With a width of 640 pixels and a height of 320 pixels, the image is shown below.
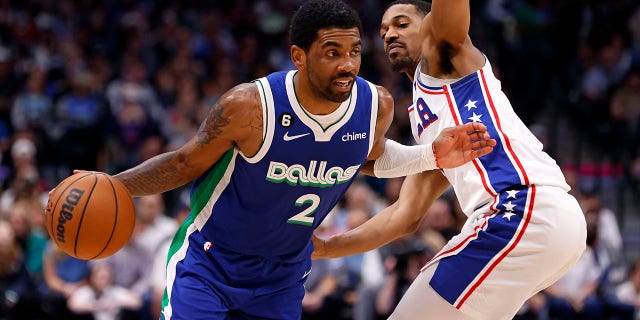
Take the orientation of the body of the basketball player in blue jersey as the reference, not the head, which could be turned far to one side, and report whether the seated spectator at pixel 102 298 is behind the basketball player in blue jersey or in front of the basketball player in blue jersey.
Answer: behind

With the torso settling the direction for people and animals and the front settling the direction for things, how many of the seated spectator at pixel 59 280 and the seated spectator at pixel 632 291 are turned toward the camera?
2

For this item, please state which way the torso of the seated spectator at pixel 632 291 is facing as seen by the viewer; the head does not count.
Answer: toward the camera

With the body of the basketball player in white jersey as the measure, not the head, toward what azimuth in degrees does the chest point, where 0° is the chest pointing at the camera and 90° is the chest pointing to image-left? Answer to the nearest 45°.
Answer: approximately 90°

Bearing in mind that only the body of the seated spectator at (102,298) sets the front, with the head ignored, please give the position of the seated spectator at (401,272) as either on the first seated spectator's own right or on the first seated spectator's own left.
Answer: on the first seated spectator's own left

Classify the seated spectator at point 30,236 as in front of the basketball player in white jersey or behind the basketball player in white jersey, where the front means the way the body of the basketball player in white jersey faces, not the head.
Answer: in front

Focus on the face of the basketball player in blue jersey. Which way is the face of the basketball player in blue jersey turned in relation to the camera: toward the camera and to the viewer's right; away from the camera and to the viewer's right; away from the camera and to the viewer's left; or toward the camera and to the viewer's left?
toward the camera and to the viewer's right

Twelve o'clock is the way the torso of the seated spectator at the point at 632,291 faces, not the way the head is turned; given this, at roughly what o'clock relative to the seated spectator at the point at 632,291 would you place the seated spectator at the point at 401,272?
the seated spectator at the point at 401,272 is roughly at 2 o'clock from the seated spectator at the point at 632,291.

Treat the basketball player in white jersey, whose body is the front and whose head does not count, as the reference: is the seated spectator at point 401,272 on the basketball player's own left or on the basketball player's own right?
on the basketball player's own right

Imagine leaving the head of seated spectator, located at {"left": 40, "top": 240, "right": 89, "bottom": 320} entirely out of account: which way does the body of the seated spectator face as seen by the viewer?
toward the camera

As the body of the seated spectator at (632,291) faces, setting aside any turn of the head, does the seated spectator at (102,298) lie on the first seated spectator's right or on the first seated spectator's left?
on the first seated spectator's right

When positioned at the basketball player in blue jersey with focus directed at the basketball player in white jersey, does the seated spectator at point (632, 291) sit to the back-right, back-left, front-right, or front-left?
front-left
